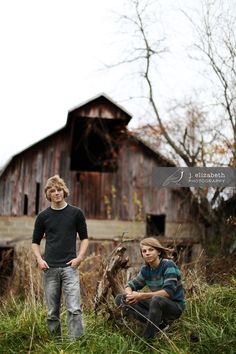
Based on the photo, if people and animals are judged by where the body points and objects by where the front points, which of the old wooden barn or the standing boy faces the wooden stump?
the old wooden barn

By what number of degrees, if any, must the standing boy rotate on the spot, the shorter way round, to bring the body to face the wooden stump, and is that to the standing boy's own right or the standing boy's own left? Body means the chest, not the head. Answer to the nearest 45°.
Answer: approximately 135° to the standing boy's own left

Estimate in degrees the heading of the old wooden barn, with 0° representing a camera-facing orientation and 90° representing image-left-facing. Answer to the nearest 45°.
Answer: approximately 0°

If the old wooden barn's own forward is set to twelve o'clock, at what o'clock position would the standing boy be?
The standing boy is roughly at 12 o'clock from the old wooden barn.

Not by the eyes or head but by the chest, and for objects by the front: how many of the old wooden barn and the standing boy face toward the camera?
2

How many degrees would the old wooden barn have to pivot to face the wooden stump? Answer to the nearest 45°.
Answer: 0° — it already faces it

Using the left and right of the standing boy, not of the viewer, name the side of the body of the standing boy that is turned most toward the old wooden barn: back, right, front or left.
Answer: back
